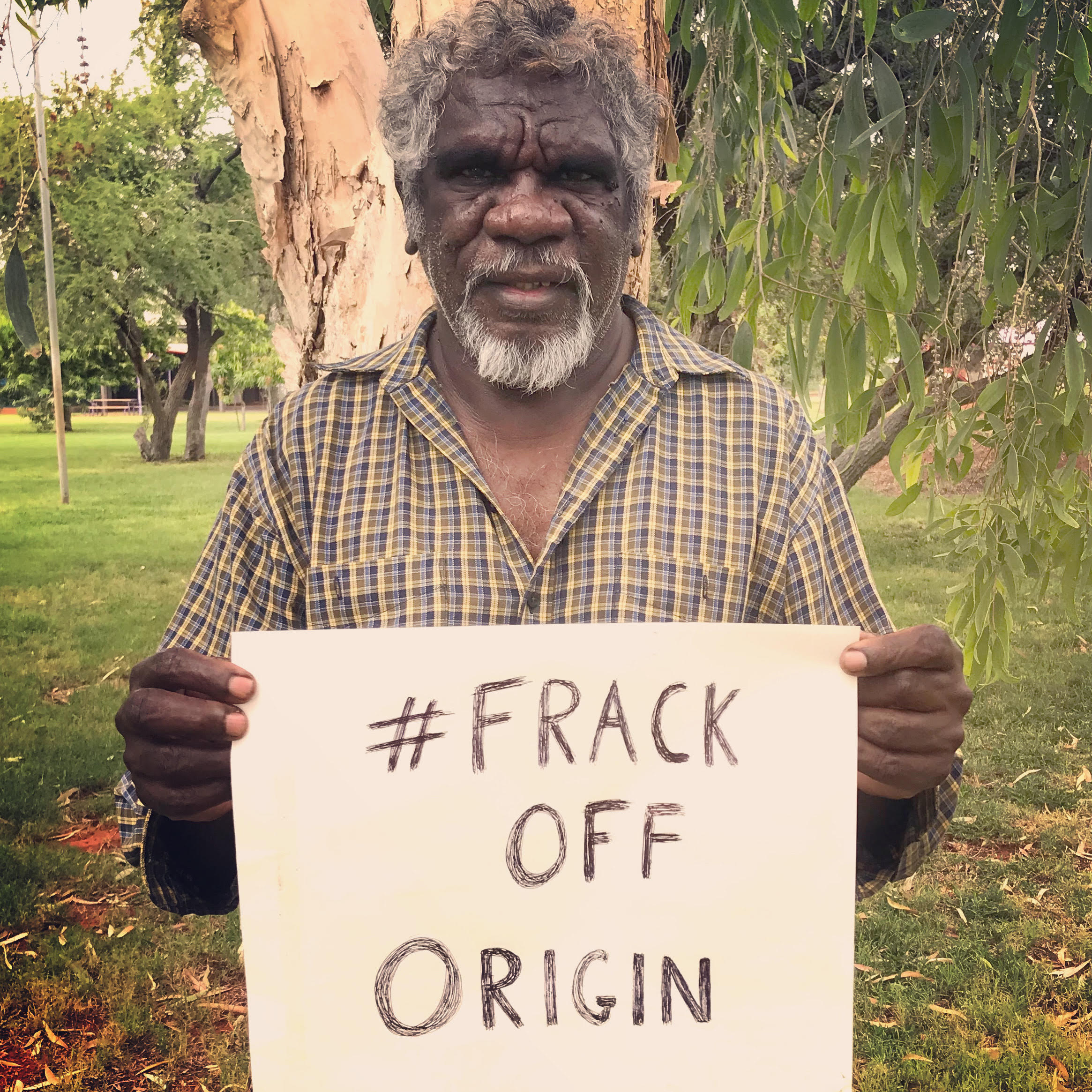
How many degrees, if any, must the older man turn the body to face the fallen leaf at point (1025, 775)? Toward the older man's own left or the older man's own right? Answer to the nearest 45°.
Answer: approximately 135° to the older man's own left

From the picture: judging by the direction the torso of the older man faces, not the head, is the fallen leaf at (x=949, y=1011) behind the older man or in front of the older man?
behind

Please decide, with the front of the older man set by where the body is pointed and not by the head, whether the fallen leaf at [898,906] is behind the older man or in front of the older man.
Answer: behind

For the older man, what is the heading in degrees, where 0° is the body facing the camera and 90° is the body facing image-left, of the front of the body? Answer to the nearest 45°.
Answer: approximately 0°

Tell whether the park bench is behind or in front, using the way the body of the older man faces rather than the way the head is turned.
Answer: behind

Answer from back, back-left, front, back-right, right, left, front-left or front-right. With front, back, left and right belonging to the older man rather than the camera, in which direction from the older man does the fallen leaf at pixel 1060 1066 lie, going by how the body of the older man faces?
back-left

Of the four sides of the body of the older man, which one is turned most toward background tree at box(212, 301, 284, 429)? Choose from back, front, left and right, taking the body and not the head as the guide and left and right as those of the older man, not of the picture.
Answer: back

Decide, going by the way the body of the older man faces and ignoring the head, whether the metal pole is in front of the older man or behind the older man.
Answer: behind
